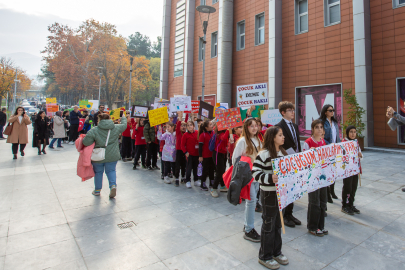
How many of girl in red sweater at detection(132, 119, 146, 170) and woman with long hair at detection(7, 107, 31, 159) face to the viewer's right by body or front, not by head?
0

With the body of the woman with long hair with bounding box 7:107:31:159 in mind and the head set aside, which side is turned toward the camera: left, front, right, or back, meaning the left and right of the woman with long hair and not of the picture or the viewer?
front

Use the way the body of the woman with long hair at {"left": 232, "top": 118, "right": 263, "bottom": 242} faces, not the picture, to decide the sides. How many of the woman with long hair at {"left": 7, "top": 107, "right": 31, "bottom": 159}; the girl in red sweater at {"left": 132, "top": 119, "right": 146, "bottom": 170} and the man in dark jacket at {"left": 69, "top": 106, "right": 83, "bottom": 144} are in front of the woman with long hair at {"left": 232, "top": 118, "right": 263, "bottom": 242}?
0

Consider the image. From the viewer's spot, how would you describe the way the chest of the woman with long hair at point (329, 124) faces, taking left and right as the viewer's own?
facing the viewer and to the right of the viewer

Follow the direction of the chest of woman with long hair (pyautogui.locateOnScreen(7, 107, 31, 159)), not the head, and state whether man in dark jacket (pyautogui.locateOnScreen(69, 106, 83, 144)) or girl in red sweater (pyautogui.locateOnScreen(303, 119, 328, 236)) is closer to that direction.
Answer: the girl in red sweater

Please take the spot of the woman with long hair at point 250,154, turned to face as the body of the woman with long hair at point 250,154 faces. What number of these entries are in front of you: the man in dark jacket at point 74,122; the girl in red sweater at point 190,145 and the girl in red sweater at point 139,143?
0

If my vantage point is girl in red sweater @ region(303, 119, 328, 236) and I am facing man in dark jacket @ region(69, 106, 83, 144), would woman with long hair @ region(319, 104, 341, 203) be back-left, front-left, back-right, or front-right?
front-right

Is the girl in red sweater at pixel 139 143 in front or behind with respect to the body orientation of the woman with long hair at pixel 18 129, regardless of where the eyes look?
in front

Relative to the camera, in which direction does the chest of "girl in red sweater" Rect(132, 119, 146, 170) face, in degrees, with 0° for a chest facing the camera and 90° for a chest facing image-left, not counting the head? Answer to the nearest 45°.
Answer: approximately 45°

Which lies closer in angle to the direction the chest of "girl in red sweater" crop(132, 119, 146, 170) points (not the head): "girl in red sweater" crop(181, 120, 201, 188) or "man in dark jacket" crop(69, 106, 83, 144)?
the girl in red sweater

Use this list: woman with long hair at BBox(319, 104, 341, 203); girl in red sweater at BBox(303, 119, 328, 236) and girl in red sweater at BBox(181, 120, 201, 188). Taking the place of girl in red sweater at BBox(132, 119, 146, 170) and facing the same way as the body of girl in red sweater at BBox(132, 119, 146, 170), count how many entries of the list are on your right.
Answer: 0

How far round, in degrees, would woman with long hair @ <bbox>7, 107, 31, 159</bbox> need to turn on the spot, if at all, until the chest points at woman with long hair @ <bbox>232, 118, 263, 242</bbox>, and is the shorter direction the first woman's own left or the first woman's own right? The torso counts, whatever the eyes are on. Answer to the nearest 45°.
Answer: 0° — they already face them

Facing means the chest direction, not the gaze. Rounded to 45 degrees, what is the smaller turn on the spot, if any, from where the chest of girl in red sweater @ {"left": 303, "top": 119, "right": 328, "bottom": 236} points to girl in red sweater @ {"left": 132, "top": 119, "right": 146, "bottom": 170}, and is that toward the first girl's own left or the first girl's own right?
approximately 180°

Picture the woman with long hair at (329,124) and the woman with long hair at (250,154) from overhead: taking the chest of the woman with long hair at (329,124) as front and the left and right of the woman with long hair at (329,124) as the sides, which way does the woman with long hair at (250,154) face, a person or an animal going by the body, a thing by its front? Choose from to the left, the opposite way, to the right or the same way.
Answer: the same way

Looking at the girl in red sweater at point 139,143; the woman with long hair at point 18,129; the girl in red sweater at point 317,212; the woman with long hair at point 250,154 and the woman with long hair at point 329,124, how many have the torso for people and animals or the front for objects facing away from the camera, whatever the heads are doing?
0
